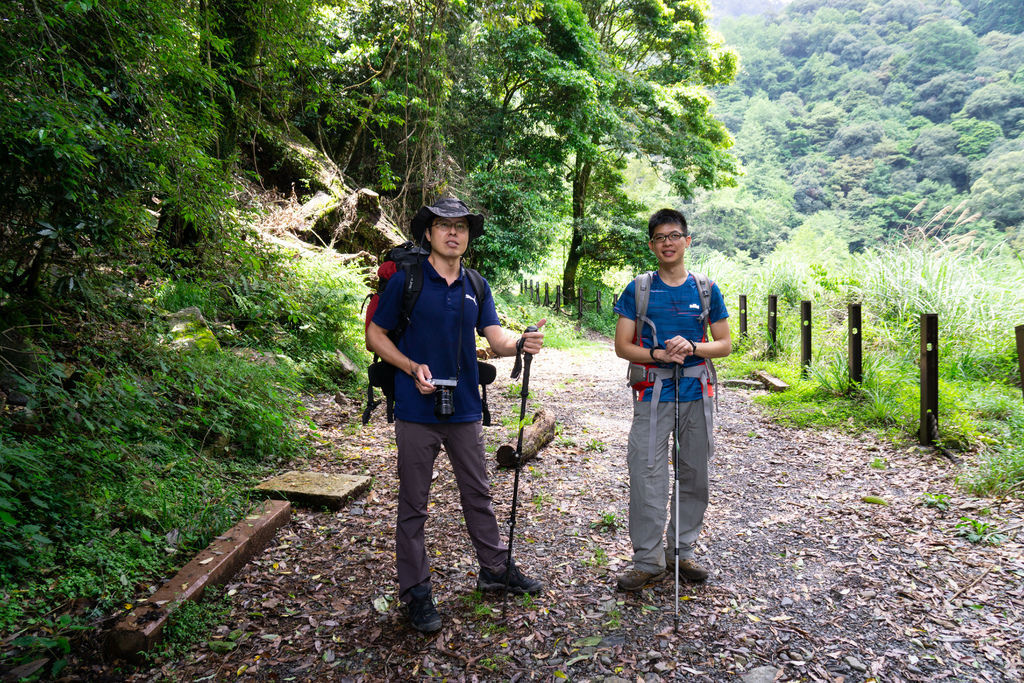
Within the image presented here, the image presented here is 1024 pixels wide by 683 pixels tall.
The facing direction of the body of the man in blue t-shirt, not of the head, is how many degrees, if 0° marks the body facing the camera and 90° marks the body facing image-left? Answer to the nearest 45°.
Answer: approximately 0°

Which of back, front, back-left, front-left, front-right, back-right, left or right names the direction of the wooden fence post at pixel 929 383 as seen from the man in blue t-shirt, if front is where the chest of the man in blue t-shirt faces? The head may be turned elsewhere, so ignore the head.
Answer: back-left

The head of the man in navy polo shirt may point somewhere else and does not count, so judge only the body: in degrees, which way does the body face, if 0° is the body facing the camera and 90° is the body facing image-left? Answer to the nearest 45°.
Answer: approximately 315°

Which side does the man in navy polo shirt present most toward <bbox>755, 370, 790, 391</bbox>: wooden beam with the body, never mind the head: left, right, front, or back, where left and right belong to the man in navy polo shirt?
left

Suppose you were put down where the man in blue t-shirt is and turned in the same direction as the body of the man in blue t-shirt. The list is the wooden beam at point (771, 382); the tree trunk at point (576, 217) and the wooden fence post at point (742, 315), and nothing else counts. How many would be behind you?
3

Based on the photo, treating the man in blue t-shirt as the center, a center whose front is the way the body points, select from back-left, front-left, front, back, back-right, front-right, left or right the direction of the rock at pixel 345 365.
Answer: back-right

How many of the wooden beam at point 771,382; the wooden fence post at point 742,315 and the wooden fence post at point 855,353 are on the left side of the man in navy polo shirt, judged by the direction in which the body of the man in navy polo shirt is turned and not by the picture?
3

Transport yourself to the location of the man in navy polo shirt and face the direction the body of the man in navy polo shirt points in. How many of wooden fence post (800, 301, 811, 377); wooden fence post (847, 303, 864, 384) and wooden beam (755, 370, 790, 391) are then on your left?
3
